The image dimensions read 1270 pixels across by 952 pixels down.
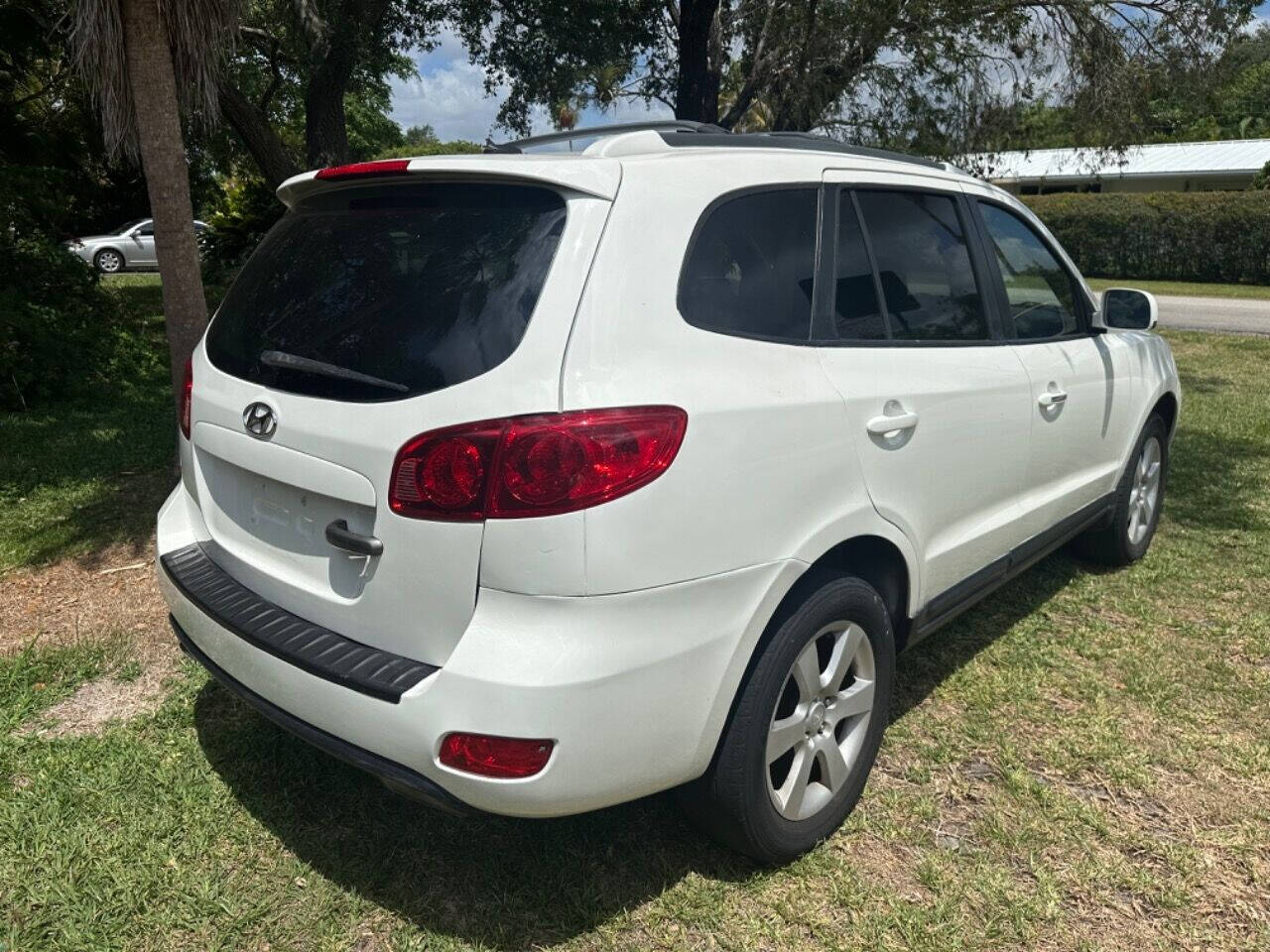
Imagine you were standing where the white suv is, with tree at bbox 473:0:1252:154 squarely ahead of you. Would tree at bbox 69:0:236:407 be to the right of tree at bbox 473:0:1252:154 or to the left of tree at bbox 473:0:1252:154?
left

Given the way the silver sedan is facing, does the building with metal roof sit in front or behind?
behind

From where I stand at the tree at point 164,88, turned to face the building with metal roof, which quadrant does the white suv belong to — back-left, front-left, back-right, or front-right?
back-right

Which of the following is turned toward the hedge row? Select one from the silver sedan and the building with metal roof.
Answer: the building with metal roof

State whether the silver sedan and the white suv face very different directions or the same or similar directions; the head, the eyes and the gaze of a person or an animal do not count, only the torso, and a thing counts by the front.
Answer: very different directions

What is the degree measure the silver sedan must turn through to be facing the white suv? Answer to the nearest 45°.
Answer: approximately 90° to its left

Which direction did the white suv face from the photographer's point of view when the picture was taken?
facing away from the viewer and to the right of the viewer

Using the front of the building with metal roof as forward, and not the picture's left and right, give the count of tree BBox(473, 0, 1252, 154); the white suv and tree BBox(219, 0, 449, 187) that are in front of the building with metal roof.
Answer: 3

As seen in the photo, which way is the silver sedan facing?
to the viewer's left

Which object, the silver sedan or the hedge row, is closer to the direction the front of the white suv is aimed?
the hedge row

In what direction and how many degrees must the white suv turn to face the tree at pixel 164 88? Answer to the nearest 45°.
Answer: approximately 90° to its left
